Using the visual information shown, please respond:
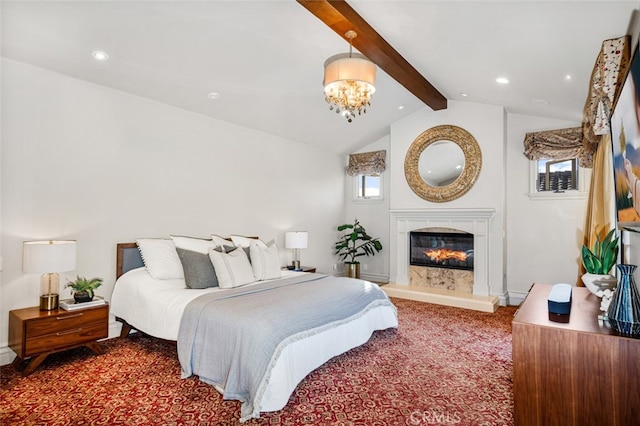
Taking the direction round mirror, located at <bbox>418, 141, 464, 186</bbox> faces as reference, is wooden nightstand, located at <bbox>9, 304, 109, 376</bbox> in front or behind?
in front

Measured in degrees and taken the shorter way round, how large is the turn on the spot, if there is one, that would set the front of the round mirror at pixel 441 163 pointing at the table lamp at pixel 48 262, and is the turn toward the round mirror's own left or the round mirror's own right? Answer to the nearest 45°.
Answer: approximately 45° to the round mirror's own right

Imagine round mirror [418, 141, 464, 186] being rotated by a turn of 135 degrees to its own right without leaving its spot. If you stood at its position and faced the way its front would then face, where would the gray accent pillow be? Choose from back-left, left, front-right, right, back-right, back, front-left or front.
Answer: left

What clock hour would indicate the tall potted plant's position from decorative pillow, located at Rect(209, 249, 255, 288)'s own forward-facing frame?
The tall potted plant is roughly at 9 o'clock from the decorative pillow.

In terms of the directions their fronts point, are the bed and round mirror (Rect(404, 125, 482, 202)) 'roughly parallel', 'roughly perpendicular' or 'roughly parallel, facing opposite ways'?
roughly perpendicular

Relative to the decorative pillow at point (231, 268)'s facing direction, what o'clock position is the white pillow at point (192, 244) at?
The white pillow is roughly at 6 o'clock from the decorative pillow.

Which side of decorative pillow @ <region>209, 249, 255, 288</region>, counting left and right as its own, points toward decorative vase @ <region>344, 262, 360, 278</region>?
left

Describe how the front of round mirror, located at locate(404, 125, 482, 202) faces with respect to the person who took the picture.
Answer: facing the viewer

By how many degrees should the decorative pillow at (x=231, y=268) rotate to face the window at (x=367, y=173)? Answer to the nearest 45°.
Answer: approximately 90° to its left

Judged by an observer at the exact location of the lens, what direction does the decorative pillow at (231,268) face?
facing the viewer and to the right of the viewer

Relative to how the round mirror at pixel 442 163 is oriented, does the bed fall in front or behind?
in front

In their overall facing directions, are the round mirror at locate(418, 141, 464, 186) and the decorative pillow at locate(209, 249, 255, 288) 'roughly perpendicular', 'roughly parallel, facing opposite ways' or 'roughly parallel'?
roughly perpendicular

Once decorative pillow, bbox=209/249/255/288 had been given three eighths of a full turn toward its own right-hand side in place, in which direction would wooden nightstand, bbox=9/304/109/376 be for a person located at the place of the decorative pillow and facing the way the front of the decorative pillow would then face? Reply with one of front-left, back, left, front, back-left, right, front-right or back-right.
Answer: front

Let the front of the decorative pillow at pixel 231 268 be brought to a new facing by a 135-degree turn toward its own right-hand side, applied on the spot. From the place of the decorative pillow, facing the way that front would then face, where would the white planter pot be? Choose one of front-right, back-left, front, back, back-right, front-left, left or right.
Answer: back-left

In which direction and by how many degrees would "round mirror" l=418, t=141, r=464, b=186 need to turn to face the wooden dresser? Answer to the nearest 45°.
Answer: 0° — it already faces it

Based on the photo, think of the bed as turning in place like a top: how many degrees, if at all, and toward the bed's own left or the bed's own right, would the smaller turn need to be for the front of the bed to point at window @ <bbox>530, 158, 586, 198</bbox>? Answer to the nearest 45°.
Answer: approximately 45° to the bed's own left
